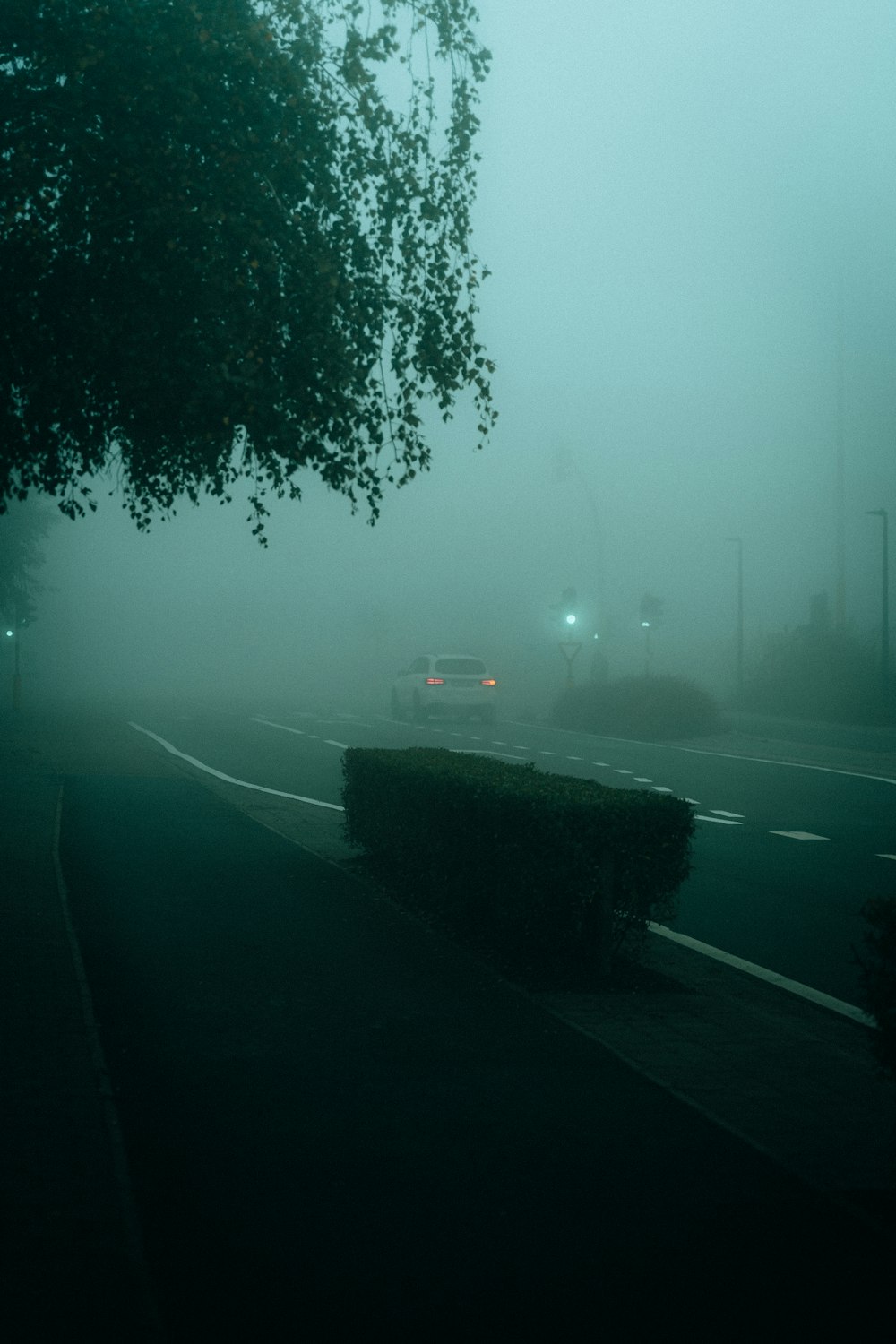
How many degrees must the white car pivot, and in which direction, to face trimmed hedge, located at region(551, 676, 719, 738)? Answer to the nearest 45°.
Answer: approximately 135° to its right

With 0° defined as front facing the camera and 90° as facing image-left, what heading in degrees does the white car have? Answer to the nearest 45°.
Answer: approximately 135°

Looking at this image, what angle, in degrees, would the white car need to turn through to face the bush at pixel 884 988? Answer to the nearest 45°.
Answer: approximately 135° to its left

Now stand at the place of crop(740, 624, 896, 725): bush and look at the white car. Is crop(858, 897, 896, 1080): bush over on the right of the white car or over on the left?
left

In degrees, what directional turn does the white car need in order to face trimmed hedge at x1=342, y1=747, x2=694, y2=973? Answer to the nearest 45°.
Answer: approximately 135° to its left

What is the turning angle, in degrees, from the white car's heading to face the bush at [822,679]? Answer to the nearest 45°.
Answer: approximately 90° to its right
